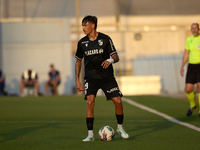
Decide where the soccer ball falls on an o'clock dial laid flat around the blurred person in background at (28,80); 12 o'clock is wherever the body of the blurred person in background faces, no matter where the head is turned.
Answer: The soccer ball is roughly at 12 o'clock from the blurred person in background.

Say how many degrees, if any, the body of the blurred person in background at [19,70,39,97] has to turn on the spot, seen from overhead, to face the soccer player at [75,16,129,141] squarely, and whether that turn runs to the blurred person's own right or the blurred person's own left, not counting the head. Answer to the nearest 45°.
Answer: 0° — they already face them

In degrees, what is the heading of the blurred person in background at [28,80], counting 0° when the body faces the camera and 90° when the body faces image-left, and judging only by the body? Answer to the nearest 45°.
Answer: approximately 0°
